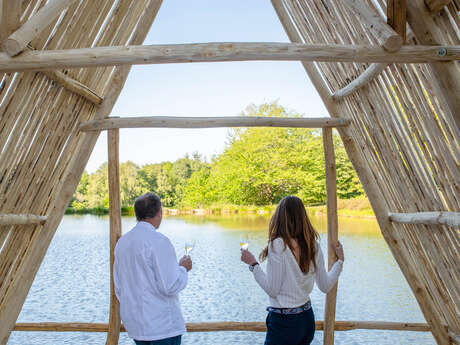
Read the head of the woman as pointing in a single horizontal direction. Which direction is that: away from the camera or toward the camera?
away from the camera

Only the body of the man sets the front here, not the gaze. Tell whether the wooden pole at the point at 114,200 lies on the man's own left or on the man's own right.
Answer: on the man's own left

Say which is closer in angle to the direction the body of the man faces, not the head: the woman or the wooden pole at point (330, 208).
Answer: the wooden pole

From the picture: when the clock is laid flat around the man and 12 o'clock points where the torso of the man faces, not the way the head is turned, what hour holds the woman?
The woman is roughly at 2 o'clock from the man.

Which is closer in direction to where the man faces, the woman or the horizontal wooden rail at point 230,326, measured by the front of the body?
the horizontal wooden rail

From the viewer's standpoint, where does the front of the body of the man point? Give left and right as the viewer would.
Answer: facing away from the viewer and to the right of the viewer

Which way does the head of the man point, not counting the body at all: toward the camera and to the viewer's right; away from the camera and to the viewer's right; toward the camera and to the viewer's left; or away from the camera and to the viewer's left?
away from the camera and to the viewer's right

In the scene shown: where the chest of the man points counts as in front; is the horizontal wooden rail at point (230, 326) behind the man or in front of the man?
in front
